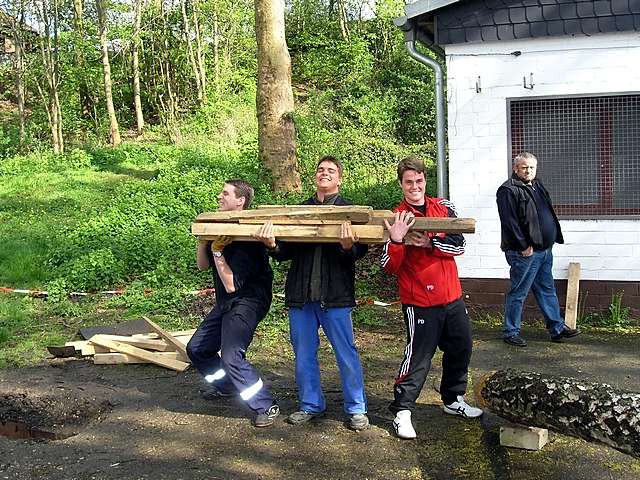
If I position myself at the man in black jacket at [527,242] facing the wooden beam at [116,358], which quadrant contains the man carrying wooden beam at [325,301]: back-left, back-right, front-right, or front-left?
front-left

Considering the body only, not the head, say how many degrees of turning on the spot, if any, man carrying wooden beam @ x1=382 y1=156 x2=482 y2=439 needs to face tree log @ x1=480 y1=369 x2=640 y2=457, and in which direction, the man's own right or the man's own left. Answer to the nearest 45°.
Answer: approximately 45° to the man's own left

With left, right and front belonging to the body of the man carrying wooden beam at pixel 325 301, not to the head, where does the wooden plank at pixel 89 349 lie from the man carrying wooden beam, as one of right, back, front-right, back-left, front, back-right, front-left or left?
back-right

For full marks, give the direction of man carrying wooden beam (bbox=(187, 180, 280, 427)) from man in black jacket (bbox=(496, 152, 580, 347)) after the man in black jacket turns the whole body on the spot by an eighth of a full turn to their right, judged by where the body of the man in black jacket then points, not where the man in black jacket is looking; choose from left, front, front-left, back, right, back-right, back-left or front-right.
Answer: front-right

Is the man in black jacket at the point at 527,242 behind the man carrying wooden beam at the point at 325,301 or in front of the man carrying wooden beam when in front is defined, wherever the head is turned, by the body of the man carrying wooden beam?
behind

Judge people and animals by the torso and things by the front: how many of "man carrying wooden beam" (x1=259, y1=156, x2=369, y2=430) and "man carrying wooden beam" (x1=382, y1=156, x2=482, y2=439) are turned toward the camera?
2

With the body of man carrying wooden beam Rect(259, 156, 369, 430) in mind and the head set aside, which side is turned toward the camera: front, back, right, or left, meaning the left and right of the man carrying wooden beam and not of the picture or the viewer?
front

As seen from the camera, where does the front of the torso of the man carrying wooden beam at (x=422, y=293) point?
toward the camera

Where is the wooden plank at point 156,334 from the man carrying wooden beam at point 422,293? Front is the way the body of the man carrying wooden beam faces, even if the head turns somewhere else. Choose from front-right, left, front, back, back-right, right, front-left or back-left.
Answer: back-right

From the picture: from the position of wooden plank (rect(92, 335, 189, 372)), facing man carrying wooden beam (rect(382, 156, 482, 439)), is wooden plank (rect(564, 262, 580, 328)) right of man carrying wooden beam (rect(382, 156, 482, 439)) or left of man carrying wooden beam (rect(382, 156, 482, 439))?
left

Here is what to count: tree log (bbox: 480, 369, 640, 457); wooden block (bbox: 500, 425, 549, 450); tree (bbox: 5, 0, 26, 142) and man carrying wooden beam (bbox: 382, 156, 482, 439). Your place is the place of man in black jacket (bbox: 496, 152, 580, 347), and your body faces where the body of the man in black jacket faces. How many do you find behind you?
1

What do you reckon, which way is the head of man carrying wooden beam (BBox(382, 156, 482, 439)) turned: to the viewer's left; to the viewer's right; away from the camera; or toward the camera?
toward the camera

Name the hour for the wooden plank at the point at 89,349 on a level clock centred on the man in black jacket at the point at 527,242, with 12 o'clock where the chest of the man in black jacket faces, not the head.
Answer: The wooden plank is roughly at 4 o'clock from the man in black jacket.

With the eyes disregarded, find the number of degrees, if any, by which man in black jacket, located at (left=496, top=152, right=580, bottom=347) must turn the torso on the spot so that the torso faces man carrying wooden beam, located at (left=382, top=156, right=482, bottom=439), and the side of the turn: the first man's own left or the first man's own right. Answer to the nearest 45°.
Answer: approximately 45° to the first man's own right

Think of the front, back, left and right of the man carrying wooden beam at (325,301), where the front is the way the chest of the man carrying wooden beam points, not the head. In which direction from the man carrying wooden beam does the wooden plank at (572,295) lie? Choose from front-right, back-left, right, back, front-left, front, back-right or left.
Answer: back-left
